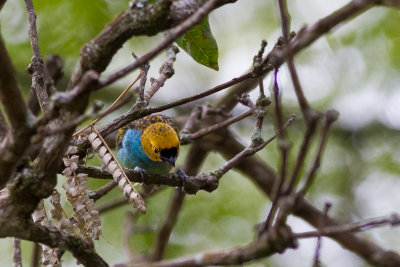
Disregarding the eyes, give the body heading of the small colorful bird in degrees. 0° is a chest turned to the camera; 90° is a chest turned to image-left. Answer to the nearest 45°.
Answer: approximately 315°

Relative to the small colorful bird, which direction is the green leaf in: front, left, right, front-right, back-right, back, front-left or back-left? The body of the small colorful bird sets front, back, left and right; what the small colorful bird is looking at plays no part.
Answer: front-left

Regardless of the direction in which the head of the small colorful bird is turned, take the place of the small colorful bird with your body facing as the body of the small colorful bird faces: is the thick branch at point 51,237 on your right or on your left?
on your right
